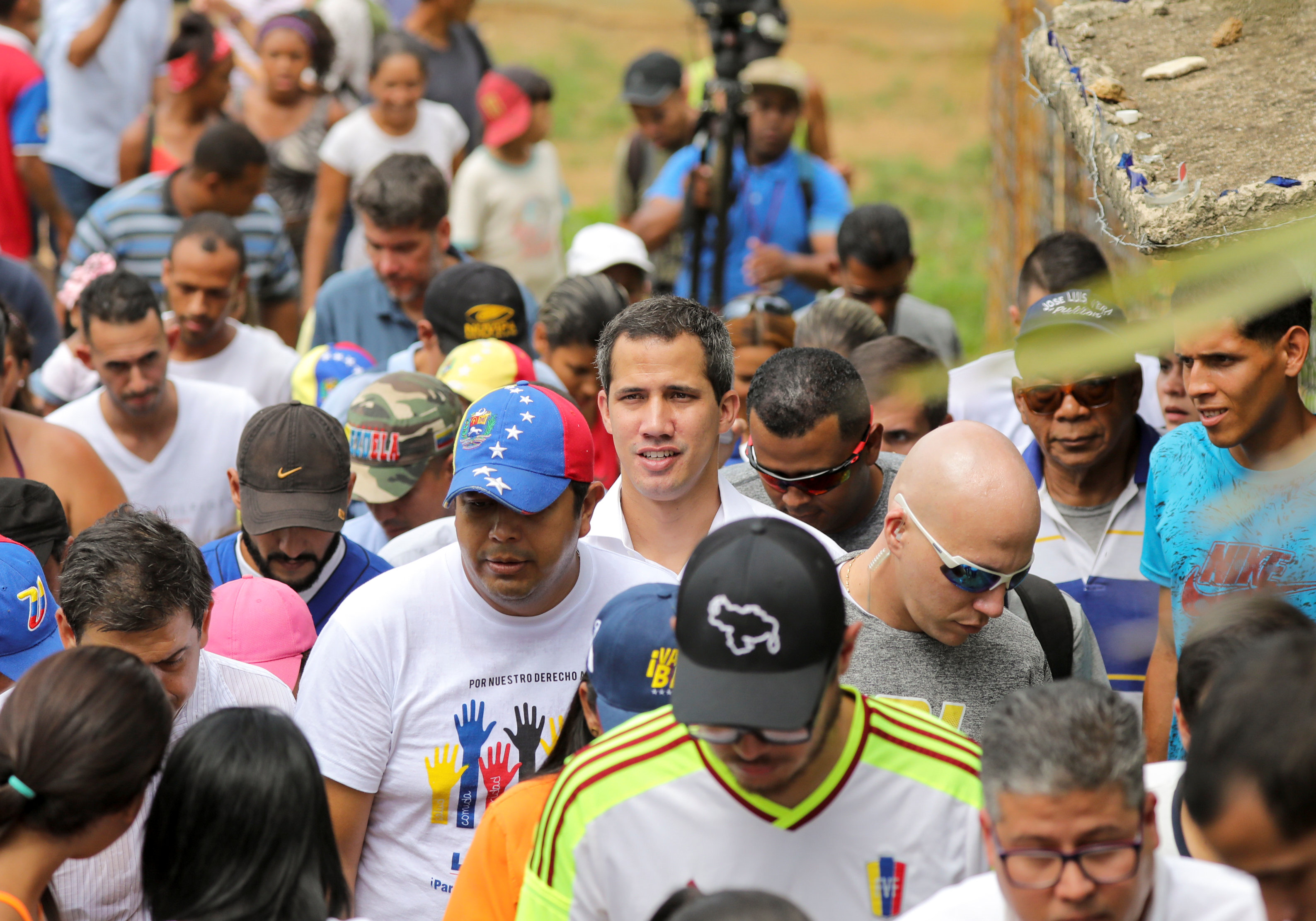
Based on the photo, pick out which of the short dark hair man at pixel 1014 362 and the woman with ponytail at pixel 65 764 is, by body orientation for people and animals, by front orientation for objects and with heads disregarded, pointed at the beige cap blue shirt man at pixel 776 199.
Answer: the woman with ponytail

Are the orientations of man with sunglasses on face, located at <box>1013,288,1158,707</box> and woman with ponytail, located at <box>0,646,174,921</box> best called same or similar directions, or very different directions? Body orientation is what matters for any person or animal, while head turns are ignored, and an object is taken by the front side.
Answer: very different directions

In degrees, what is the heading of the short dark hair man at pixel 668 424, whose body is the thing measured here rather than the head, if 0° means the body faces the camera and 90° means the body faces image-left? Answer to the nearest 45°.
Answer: approximately 0°

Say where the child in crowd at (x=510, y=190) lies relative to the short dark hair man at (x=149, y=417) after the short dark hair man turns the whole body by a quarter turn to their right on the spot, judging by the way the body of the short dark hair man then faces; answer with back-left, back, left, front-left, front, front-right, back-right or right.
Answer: back-right

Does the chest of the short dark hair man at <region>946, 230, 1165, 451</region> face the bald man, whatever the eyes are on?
yes

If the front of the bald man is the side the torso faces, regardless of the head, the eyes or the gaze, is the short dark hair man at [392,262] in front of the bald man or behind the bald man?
behind

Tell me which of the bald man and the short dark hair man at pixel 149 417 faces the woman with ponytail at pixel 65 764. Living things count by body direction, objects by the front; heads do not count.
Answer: the short dark hair man
